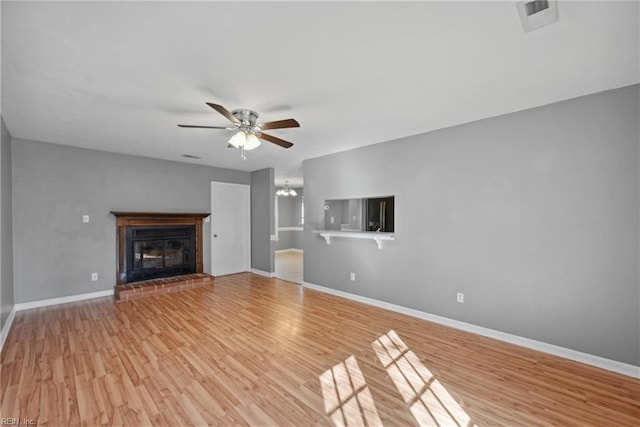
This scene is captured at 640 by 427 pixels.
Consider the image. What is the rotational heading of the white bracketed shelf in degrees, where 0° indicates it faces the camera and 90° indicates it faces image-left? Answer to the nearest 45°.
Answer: approximately 45°

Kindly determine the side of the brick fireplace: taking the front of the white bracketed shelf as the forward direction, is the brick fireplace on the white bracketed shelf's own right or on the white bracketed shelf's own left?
on the white bracketed shelf's own right

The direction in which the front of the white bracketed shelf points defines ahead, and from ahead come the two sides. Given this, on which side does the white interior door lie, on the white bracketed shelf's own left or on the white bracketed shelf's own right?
on the white bracketed shelf's own right
